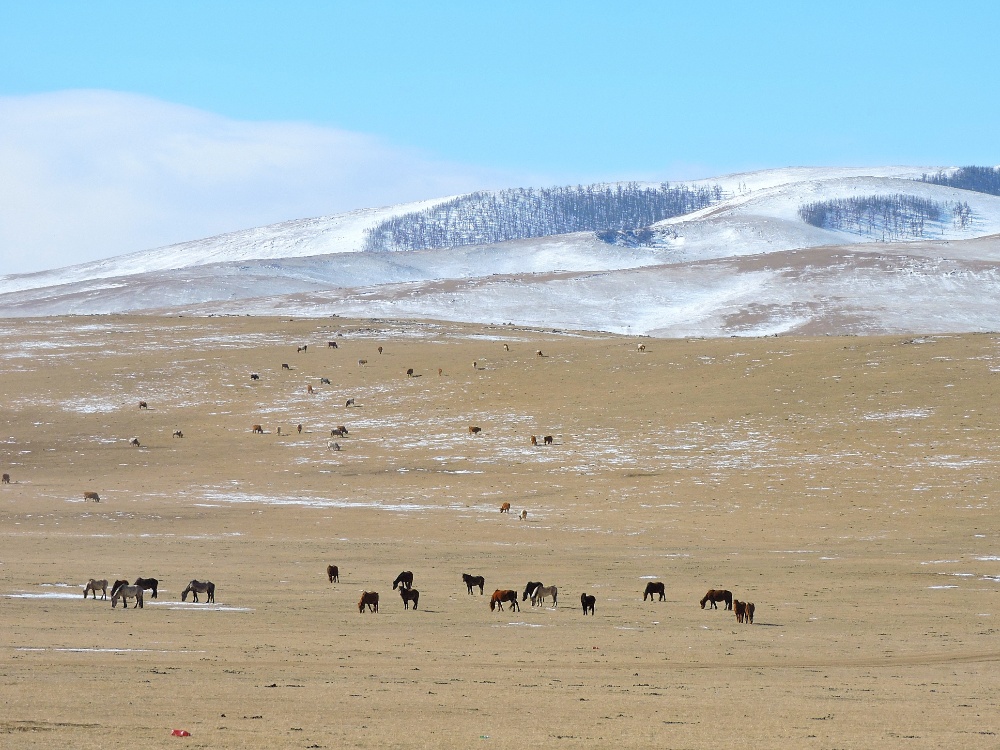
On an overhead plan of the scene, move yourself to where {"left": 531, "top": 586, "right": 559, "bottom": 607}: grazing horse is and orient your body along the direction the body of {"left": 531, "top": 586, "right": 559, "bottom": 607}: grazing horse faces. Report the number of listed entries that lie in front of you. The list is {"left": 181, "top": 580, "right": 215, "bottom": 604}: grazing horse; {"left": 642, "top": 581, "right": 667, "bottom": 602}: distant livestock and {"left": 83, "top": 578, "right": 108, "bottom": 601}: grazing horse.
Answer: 2

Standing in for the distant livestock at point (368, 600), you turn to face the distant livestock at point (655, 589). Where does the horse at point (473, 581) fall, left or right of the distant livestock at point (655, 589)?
left

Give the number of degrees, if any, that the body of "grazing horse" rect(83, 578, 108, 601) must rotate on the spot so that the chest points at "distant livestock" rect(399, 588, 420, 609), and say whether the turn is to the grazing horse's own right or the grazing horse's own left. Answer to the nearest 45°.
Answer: approximately 180°

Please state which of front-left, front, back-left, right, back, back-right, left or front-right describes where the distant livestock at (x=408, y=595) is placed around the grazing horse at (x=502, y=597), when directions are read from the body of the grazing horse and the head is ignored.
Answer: front

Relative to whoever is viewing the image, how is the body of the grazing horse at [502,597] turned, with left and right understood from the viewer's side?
facing to the left of the viewer

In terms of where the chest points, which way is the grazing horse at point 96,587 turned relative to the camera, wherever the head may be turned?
to the viewer's left

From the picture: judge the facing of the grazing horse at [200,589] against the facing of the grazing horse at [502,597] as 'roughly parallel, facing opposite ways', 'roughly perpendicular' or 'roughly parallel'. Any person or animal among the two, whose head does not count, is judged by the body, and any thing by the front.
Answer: roughly parallel

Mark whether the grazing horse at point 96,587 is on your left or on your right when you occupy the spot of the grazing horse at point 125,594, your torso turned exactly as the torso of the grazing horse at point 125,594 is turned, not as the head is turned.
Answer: on your right

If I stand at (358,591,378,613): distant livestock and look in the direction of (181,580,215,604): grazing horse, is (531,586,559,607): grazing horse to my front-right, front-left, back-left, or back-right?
back-right

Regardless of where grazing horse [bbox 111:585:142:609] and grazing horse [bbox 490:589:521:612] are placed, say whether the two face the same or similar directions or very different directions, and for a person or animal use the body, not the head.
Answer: same or similar directions

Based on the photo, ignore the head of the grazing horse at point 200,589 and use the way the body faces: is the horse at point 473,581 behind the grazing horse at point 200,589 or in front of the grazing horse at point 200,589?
behind

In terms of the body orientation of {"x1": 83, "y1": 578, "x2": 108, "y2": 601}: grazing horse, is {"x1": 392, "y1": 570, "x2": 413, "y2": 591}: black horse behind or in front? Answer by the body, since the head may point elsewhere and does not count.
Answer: behind

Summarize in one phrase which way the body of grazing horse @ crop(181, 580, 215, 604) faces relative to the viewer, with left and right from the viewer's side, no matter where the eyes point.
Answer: facing to the left of the viewer

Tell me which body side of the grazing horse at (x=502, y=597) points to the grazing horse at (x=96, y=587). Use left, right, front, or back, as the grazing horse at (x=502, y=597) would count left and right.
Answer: front

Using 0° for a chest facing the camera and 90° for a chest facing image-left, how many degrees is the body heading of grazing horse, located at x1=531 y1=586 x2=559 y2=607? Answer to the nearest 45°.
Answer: approximately 90°

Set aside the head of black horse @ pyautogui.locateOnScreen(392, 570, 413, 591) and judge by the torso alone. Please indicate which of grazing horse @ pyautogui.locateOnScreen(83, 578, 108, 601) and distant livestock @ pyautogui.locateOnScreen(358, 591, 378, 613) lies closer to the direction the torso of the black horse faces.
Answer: the grazing horse
